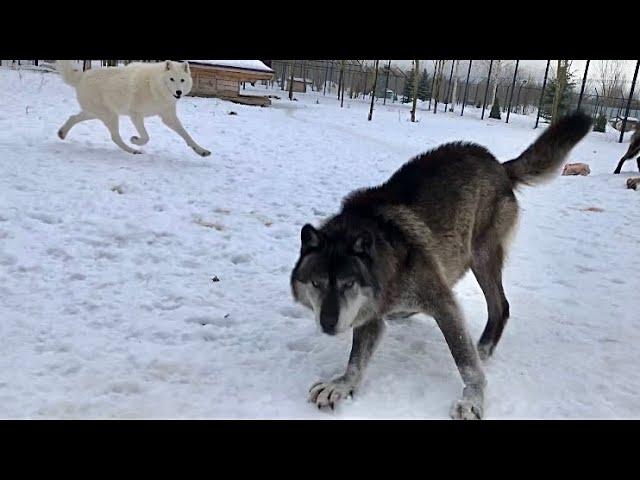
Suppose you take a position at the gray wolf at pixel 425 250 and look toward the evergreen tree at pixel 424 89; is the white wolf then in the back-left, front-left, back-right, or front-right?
front-left

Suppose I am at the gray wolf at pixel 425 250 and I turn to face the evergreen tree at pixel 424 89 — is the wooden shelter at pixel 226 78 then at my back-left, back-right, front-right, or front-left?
front-left

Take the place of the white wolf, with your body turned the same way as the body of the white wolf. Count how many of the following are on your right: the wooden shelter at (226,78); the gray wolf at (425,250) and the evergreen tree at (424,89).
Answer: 1

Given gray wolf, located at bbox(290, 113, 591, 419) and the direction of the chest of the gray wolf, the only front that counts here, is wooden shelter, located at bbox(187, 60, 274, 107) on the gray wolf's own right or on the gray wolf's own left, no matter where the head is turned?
on the gray wolf's own right

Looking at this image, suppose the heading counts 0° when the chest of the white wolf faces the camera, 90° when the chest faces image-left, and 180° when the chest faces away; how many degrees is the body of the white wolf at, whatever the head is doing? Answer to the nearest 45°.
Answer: approximately 270°

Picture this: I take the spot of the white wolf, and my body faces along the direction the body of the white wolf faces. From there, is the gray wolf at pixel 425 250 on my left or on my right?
on my right

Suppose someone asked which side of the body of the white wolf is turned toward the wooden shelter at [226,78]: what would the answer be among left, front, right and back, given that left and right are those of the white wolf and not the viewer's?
left

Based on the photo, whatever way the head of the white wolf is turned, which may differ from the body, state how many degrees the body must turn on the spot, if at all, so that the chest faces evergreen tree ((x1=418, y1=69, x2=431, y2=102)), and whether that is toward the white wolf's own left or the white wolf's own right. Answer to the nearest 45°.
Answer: approximately 45° to the white wolf's own left
